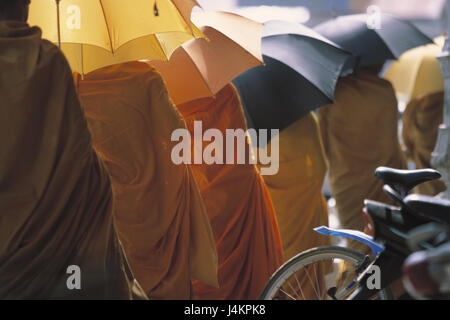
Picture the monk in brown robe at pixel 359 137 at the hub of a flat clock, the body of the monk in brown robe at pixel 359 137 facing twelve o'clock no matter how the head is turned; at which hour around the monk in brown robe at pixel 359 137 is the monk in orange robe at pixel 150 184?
the monk in orange robe at pixel 150 184 is roughly at 7 o'clock from the monk in brown robe at pixel 359 137.

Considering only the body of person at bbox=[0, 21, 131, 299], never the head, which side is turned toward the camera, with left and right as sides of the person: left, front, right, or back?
back

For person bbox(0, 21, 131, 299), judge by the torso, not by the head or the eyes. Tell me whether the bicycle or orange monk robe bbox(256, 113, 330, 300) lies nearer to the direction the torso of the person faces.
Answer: the orange monk robe

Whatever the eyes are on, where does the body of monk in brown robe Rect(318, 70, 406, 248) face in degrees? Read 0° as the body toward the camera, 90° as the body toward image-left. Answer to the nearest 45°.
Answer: approximately 180°

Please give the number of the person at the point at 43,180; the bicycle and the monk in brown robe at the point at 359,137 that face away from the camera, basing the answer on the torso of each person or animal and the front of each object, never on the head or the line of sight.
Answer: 2
